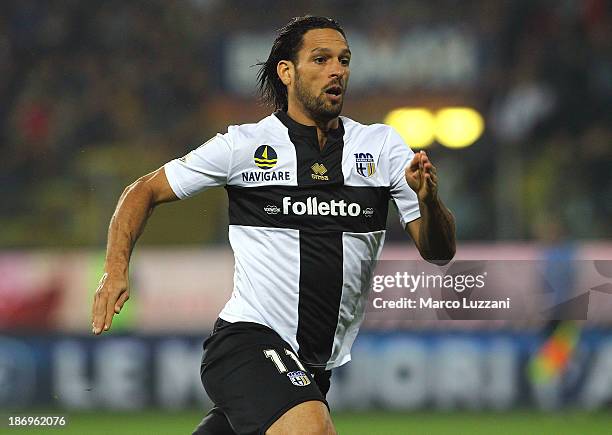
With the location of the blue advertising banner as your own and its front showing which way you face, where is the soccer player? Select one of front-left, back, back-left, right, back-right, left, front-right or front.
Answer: front

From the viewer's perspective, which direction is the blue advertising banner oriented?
toward the camera

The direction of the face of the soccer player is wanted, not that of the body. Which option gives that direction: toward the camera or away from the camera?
toward the camera
